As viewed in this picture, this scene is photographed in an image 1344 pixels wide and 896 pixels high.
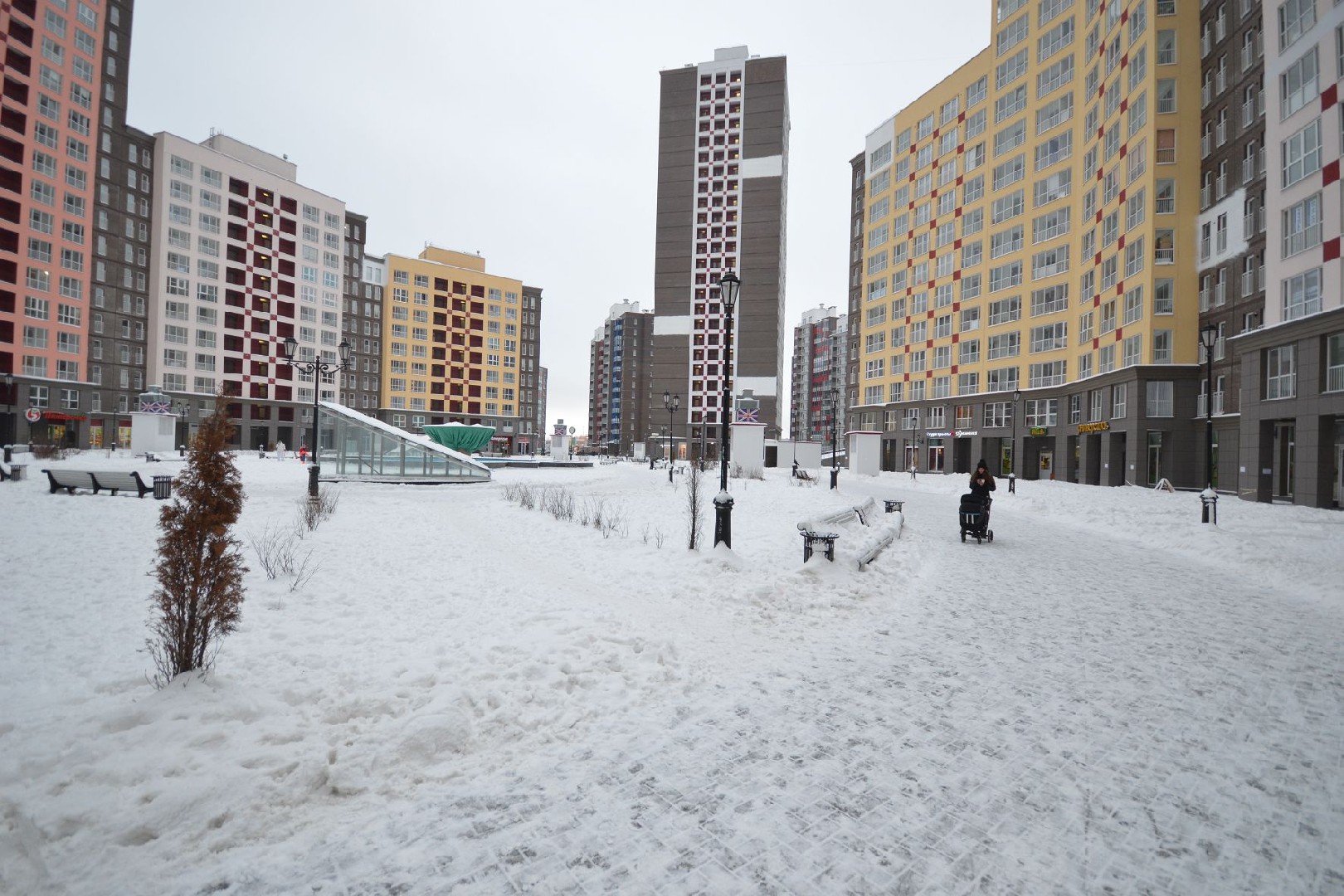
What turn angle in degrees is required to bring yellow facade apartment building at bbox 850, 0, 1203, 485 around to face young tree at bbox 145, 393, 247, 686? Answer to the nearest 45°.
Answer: approximately 45° to its left

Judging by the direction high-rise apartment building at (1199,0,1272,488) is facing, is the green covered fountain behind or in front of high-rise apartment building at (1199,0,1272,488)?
in front

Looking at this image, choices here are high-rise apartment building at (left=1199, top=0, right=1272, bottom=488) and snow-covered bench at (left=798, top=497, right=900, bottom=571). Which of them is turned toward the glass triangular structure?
the high-rise apartment building

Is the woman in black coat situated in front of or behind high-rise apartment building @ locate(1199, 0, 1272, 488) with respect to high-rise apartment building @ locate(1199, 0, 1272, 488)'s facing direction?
in front

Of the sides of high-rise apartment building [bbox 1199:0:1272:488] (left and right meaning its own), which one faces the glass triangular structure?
front

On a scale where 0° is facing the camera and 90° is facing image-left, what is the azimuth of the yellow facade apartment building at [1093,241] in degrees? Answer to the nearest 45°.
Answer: approximately 45°

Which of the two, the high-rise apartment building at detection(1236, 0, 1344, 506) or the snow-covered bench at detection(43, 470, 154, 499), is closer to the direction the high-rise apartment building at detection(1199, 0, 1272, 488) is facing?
the snow-covered bench

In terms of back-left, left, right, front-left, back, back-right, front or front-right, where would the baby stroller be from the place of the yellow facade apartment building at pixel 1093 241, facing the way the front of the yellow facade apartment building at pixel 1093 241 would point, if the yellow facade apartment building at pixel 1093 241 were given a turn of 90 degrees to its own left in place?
front-right

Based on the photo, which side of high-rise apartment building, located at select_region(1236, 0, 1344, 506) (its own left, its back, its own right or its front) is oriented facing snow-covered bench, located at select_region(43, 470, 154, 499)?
front

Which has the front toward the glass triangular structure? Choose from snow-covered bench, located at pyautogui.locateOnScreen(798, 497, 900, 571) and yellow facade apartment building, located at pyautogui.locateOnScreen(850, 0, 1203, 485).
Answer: the yellow facade apartment building

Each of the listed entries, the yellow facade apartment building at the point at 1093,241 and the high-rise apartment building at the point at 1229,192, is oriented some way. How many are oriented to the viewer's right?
0

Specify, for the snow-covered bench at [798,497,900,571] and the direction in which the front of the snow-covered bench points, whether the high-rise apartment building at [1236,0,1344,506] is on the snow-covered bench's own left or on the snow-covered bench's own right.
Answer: on the snow-covered bench's own left

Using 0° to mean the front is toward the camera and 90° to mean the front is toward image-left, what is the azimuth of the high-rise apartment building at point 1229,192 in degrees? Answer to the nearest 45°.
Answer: approximately 45°

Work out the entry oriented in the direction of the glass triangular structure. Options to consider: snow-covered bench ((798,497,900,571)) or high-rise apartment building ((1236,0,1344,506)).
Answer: the high-rise apartment building
